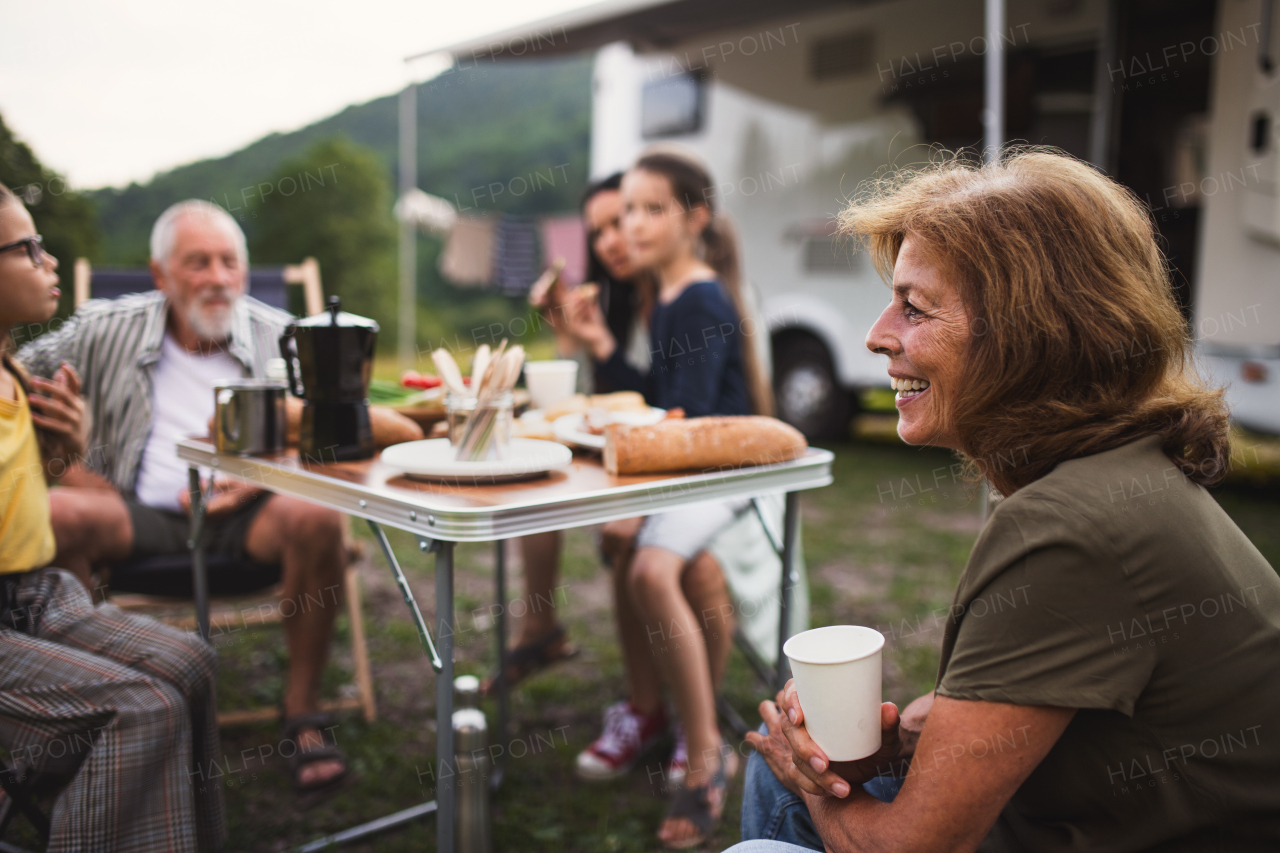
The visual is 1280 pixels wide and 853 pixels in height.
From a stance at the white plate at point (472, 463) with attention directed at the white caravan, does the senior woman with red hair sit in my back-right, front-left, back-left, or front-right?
back-right

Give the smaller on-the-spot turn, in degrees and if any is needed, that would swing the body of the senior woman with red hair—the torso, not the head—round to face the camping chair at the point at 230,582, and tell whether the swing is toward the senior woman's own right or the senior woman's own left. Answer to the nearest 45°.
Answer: approximately 45° to the senior woman's own right

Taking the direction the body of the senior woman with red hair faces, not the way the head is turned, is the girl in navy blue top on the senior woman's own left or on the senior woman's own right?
on the senior woman's own right

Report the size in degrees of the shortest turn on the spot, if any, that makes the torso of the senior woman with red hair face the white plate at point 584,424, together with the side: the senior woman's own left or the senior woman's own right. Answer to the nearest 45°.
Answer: approximately 45° to the senior woman's own right

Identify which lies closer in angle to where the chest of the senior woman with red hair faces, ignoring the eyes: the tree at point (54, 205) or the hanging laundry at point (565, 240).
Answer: the tree

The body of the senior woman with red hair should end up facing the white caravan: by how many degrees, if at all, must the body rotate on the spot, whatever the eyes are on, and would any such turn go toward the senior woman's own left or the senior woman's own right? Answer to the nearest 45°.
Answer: approximately 90° to the senior woman's own right

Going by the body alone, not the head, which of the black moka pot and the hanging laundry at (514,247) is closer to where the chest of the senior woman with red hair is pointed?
the black moka pot

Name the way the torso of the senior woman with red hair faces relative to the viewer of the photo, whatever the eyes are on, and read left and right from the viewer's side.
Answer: facing to the left of the viewer

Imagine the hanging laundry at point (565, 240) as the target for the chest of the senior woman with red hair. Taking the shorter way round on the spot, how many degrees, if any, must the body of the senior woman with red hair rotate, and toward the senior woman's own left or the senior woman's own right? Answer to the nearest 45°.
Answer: approximately 45° to the senior woman's own right
